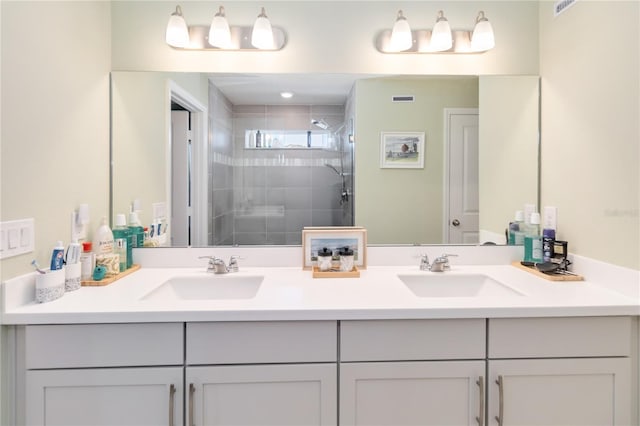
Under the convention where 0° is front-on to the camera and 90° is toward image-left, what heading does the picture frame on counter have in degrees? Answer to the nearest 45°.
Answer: approximately 0°

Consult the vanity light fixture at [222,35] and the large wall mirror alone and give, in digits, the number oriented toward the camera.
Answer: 2

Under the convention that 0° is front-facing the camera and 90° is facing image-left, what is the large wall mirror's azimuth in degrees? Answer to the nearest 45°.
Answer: approximately 0°
